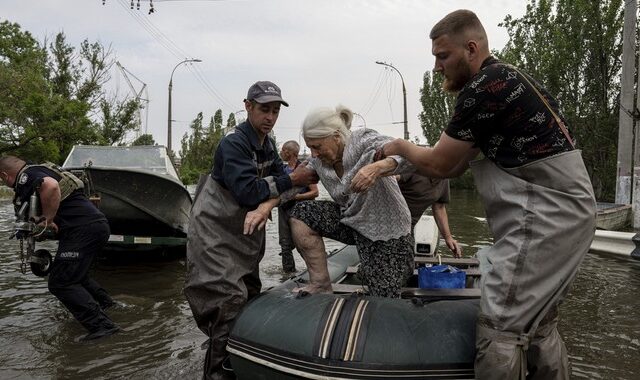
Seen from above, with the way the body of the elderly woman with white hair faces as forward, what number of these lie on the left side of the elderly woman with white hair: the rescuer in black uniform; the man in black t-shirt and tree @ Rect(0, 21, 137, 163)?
1

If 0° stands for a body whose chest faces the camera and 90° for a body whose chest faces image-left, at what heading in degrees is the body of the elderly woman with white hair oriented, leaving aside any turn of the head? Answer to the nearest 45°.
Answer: approximately 45°

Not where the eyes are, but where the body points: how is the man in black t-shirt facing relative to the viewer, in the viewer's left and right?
facing to the left of the viewer

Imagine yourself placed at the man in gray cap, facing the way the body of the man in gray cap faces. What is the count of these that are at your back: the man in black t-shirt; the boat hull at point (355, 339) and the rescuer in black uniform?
1

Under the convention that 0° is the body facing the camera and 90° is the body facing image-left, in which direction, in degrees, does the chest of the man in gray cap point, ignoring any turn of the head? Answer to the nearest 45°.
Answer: approximately 315°

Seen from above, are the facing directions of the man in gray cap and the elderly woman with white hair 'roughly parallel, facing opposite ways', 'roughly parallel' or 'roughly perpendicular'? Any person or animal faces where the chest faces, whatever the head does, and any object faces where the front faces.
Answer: roughly perpendicular

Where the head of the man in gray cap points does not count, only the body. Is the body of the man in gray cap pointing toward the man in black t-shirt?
yes

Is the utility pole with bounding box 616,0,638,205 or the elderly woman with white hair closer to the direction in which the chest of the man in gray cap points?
the elderly woman with white hair

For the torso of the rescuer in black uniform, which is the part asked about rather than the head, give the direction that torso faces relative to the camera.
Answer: to the viewer's left

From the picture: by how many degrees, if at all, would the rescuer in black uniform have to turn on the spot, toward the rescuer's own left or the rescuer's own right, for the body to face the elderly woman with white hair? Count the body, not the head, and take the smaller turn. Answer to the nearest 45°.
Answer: approximately 135° to the rescuer's own left

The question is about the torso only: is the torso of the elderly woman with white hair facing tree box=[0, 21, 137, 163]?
no

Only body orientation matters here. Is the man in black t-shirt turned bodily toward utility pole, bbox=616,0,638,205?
no

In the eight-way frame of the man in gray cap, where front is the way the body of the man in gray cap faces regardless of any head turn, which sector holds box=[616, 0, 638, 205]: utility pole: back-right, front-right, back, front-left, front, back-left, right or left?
left

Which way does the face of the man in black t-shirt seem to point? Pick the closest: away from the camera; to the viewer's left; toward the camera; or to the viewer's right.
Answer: to the viewer's left

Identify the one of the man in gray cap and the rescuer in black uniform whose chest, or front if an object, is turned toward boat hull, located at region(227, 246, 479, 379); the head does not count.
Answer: the man in gray cap

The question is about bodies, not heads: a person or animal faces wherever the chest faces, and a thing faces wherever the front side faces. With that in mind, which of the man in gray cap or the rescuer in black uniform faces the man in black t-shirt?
the man in gray cap

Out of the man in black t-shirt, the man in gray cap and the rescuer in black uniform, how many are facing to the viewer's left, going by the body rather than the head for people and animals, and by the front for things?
2

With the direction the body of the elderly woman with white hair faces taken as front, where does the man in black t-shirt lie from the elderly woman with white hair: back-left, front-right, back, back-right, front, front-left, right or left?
left

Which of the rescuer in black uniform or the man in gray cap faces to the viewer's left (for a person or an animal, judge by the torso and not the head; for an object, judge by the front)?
the rescuer in black uniform
